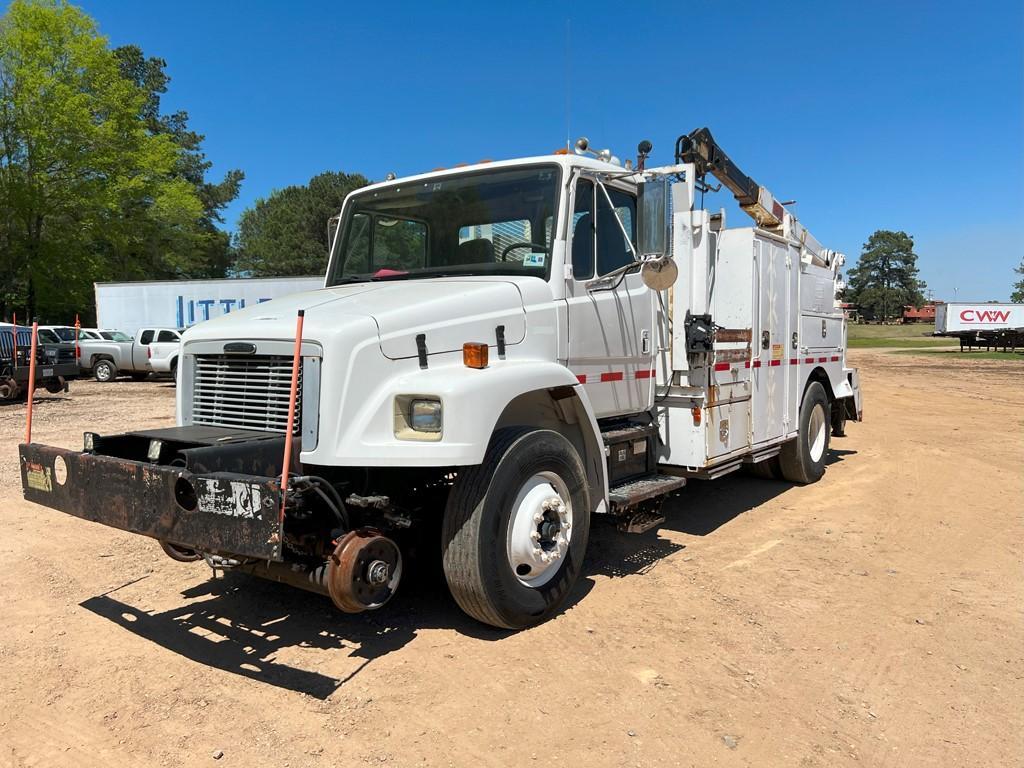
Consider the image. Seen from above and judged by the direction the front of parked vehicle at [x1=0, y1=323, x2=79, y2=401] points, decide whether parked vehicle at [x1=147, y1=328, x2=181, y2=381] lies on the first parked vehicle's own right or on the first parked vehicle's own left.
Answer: on the first parked vehicle's own left

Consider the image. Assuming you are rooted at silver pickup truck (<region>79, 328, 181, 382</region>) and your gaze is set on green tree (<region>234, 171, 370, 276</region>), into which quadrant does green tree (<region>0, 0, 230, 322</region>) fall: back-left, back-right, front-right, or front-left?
front-left

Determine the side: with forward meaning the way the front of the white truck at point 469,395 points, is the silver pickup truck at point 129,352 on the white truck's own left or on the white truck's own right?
on the white truck's own right

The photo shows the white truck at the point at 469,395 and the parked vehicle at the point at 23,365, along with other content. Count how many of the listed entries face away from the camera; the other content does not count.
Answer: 0

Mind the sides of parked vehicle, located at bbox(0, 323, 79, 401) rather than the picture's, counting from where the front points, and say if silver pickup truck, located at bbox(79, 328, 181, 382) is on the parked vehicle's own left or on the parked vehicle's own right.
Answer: on the parked vehicle's own left
